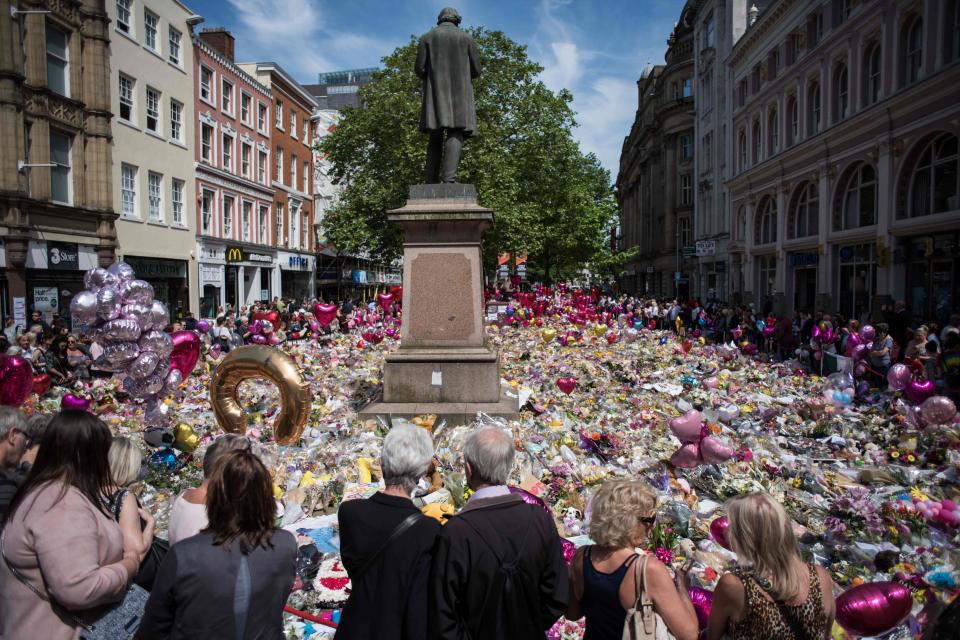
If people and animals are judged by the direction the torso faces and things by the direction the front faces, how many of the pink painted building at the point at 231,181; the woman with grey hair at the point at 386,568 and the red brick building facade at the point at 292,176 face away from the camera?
1

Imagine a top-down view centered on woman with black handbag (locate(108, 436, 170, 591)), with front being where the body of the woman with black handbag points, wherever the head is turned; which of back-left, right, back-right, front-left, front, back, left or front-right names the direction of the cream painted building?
front-left

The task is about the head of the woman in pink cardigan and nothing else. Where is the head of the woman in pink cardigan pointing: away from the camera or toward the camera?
away from the camera

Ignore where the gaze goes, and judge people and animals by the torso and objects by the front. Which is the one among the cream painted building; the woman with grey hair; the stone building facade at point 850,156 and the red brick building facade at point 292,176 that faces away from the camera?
the woman with grey hair

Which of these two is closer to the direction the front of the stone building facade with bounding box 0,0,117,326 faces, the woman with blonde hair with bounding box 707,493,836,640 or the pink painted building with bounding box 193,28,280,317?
the woman with blonde hair

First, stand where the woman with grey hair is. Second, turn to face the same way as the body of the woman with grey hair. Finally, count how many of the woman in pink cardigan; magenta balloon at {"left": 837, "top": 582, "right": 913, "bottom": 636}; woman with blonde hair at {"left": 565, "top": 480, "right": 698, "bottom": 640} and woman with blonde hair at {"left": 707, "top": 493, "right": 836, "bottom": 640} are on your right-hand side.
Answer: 3

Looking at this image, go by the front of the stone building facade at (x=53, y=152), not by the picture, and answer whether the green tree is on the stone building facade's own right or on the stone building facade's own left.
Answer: on the stone building facade's own left

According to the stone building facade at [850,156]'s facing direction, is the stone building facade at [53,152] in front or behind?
in front

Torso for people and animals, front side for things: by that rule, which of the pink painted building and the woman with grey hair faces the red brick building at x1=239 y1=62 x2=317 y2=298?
the woman with grey hair

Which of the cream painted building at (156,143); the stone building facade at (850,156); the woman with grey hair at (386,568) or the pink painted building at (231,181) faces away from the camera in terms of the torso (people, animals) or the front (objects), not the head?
the woman with grey hair

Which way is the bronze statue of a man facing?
away from the camera

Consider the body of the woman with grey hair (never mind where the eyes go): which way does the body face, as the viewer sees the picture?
away from the camera

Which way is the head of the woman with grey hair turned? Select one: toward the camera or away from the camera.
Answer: away from the camera

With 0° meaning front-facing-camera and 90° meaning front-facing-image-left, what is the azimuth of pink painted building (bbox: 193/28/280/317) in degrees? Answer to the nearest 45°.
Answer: approximately 315°

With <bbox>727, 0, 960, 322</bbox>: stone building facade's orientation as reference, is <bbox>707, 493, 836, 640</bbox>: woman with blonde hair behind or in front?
in front

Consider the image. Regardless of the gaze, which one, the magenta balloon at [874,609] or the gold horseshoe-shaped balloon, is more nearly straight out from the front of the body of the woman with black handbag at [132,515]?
the gold horseshoe-shaped balloon

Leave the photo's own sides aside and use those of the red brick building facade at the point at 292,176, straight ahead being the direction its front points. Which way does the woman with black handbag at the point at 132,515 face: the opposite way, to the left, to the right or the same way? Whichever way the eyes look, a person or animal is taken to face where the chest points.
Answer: to the left

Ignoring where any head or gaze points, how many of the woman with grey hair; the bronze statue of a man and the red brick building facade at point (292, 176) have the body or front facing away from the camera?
2
